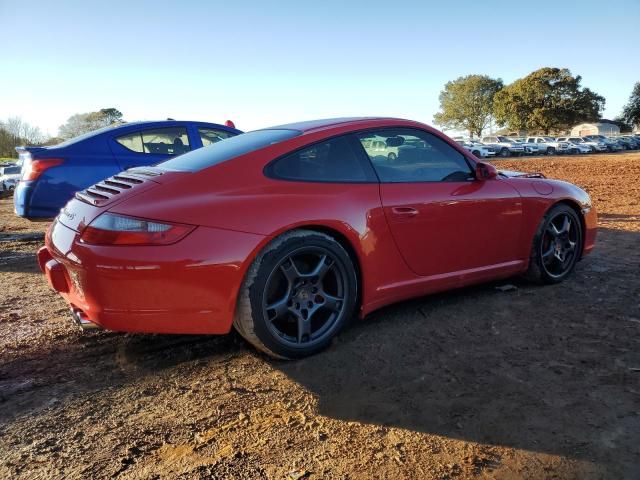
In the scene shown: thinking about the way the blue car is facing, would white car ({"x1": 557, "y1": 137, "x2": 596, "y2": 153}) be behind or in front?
in front

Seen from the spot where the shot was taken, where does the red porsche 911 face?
facing away from the viewer and to the right of the viewer

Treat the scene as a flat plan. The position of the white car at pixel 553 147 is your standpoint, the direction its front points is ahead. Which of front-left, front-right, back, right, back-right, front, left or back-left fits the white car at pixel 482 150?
right

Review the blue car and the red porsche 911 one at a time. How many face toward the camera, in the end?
0

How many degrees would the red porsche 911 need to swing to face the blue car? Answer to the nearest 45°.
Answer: approximately 90° to its left

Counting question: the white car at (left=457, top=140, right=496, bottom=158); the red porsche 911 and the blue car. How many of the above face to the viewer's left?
0

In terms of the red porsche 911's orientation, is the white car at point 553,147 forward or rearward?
forward

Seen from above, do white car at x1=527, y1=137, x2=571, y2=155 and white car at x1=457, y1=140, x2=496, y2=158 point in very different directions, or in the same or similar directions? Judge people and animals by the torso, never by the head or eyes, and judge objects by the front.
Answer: same or similar directions

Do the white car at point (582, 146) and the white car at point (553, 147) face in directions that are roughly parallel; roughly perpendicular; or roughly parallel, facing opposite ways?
roughly parallel

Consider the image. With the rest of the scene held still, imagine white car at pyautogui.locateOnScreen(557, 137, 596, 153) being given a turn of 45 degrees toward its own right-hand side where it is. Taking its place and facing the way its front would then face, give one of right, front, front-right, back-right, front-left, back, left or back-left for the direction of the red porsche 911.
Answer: front

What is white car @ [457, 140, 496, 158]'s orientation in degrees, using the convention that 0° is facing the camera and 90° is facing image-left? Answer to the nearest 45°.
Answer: approximately 315°

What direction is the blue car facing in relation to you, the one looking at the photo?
facing to the right of the viewer

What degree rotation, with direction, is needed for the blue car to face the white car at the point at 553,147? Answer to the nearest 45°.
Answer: approximately 45° to its left
